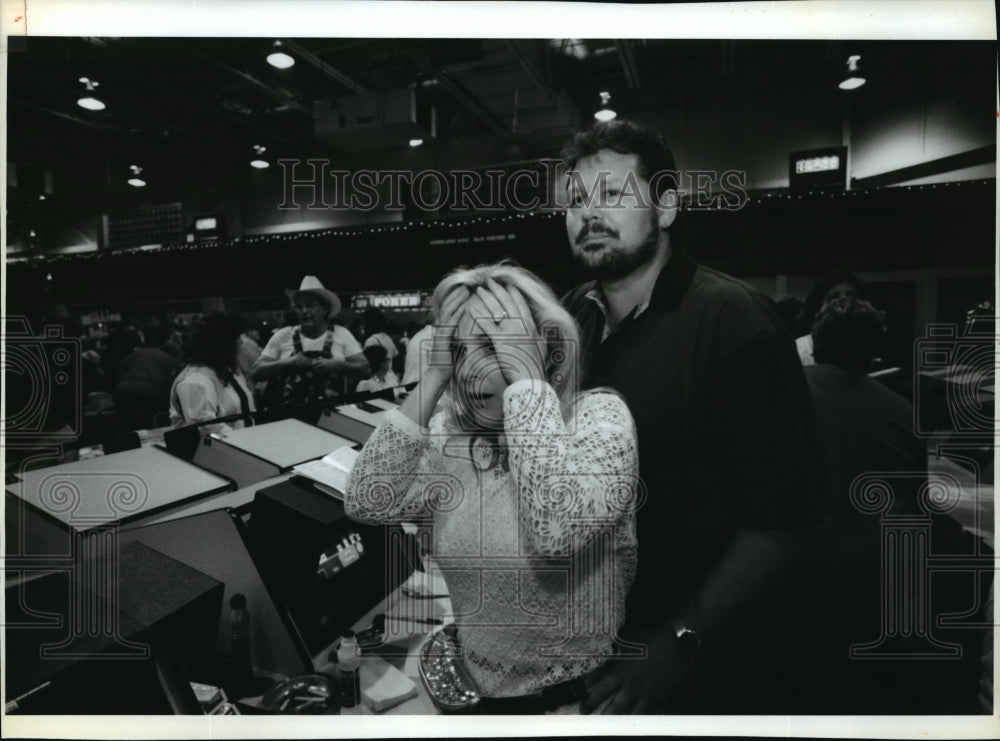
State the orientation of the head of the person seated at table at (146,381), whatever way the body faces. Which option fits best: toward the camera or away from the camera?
away from the camera

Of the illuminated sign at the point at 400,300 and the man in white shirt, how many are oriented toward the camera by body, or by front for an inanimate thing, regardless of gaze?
2

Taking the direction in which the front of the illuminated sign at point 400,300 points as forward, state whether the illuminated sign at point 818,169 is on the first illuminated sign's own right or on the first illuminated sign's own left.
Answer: on the first illuminated sign's own left

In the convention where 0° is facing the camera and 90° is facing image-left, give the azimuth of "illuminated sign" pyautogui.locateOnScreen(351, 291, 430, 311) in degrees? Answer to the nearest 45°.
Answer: approximately 0°

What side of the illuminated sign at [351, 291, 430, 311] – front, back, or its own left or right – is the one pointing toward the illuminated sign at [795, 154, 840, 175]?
left
